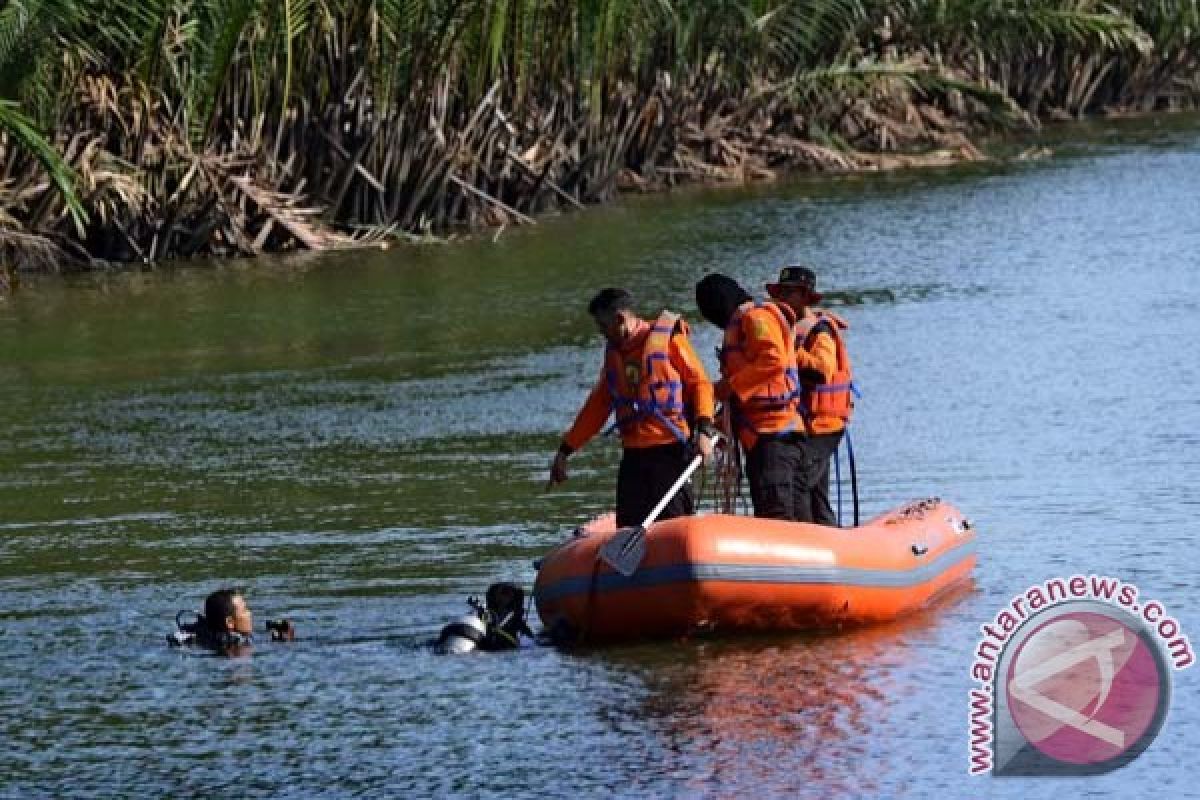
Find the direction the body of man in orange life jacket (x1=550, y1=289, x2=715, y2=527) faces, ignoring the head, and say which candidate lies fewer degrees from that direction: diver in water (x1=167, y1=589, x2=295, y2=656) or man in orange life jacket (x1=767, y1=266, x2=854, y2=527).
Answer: the diver in water

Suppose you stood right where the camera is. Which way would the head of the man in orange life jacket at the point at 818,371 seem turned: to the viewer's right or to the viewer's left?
to the viewer's left

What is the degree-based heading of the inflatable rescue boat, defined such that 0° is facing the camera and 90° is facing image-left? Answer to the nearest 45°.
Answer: approximately 270°

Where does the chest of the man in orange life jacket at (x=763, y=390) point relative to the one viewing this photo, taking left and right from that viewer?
facing to the left of the viewer

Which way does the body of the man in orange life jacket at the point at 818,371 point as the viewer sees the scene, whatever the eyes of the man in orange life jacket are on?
to the viewer's left

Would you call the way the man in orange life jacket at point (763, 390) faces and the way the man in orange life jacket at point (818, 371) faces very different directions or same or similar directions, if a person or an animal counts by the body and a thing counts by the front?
same or similar directions
